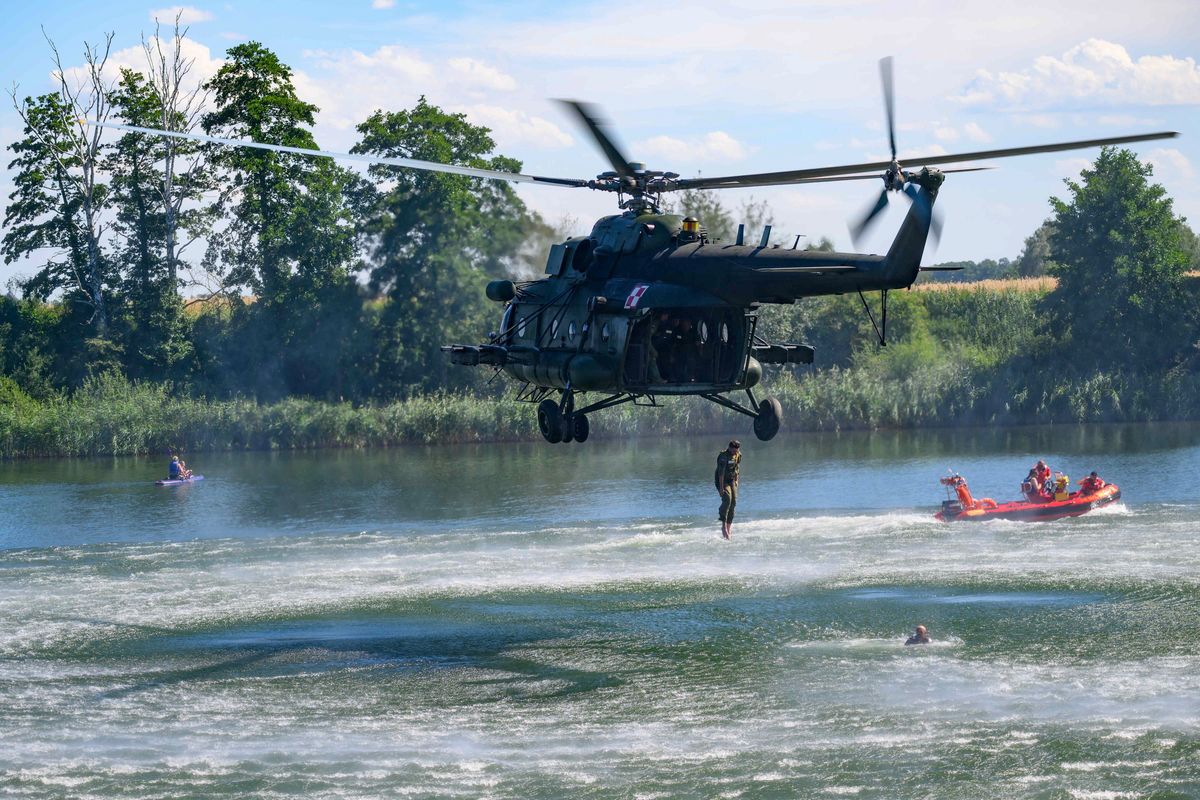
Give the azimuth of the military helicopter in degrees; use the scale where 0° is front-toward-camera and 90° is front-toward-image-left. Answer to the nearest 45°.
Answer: approximately 135°

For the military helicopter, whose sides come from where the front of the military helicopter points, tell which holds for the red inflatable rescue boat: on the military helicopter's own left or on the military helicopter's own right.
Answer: on the military helicopter's own right
